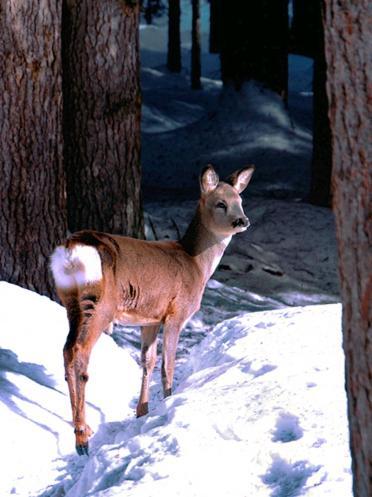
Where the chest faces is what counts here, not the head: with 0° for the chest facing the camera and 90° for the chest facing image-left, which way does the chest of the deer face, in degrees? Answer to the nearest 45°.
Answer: approximately 225°

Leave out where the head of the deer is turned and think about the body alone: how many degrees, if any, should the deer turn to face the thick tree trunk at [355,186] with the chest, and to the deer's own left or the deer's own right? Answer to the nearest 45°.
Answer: approximately 135° to the deer's own right

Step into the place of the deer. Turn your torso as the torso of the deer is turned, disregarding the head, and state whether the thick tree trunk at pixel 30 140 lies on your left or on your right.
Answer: on your left

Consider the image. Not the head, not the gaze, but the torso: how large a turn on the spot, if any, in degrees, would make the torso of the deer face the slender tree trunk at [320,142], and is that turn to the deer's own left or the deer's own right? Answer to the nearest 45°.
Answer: approximately 45° to the deer's own left

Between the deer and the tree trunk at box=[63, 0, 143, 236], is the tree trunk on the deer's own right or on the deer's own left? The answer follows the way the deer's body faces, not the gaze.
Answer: on the deer's own left

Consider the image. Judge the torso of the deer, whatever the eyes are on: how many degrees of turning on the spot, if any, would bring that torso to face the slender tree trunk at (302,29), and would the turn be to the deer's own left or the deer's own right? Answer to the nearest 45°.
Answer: approximately 45° to the deer's own left

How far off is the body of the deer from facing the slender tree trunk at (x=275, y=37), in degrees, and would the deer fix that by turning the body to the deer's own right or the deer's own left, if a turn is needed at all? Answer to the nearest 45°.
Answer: approximately 45° to the deer's own left
